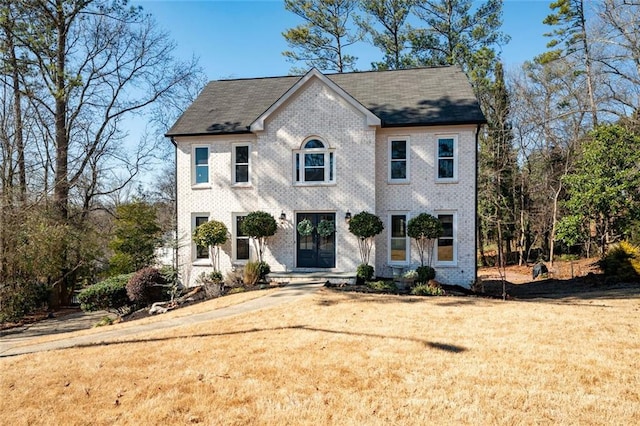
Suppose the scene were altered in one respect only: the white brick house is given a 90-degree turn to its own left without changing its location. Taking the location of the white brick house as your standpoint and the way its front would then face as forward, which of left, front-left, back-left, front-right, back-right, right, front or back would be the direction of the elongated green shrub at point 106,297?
back

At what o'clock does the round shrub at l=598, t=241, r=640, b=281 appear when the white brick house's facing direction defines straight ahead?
The round shrub is roughly at 9 o'clock from the white brick house.

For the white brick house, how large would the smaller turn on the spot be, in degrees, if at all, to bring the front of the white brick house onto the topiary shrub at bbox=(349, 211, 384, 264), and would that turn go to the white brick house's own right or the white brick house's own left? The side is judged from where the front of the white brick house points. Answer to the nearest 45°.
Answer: approximately 45° to the white brick house's own left

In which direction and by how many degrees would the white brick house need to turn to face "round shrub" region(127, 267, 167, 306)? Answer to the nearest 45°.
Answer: approximately 90° to its right

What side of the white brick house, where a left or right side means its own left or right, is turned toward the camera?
front

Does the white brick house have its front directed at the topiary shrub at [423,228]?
no
